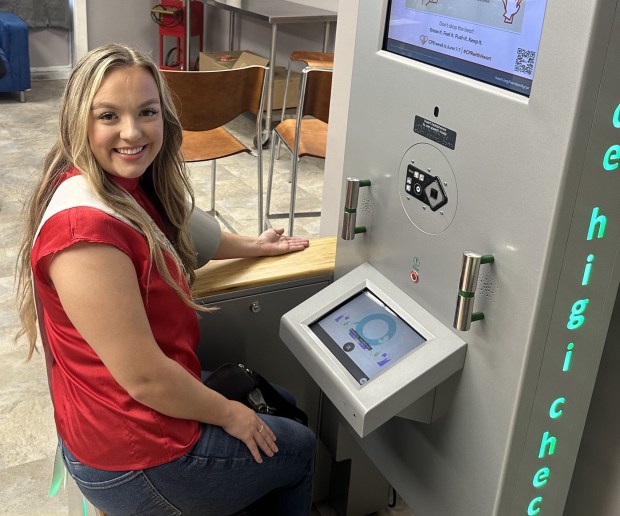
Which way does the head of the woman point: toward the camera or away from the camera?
toward the camera

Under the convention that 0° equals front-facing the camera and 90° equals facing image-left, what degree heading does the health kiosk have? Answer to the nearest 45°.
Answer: approximately 45°

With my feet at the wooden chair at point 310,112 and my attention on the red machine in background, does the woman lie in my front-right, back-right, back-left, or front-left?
back-left

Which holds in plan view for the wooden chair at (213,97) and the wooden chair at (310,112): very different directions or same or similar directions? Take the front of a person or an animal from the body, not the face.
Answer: same or similar directions

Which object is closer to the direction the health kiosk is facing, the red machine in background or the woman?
the woman

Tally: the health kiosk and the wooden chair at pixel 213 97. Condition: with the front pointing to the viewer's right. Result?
0

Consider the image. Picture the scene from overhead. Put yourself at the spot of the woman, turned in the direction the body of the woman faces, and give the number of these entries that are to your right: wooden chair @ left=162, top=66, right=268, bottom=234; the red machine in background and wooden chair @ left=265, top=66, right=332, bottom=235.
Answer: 0

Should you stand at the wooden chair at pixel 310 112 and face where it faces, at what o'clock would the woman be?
The woman is roughly at 8 o'clock from the wooden chair.

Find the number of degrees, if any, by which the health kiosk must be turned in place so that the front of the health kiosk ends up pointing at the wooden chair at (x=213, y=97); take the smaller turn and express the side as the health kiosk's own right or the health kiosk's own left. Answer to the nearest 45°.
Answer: approximately 90° to the health kiosk's own right

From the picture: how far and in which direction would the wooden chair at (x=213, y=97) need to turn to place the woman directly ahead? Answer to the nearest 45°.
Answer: approximately 135° to its left
